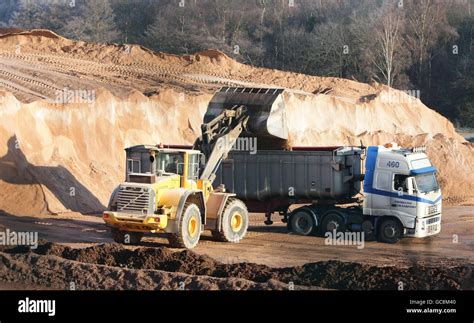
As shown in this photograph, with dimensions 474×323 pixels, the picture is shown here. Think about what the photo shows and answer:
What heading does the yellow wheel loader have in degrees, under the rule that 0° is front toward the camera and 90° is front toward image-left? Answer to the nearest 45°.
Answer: approximately 225°
